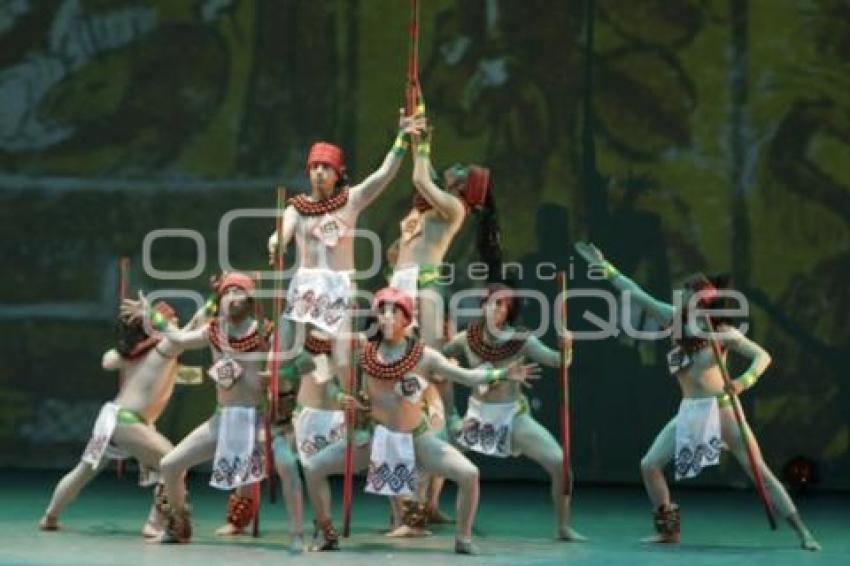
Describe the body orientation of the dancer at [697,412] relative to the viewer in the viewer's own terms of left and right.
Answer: facing the viewer and to the left of the viewer

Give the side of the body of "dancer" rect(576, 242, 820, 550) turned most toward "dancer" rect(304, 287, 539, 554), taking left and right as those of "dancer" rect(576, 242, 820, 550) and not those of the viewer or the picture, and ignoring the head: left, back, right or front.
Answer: front

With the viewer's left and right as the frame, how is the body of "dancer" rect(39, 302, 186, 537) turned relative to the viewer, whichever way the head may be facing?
facing away from the viewer and to the right of the viewer

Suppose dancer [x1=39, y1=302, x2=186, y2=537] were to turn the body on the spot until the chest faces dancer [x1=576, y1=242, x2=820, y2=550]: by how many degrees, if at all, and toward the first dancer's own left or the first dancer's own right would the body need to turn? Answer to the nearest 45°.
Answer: approximately 45° to the first dancer's own right
